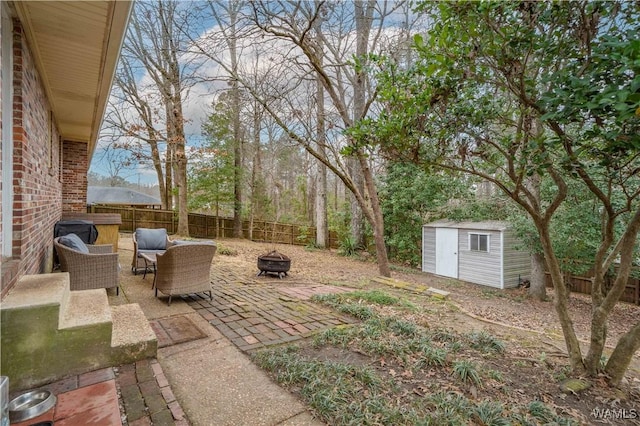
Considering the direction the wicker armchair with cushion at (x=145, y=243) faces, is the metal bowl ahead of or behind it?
ahead

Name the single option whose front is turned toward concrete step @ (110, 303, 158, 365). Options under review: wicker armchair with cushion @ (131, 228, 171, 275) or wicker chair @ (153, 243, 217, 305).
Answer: the wicker armchair with cushion

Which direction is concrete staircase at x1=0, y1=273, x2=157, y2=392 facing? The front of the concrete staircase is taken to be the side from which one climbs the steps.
to the viewer's right

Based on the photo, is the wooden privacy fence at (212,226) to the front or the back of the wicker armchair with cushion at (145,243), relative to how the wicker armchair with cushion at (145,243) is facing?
to the back

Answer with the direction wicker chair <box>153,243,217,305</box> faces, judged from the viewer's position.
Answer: facing away from the viewer and to the left of the viewer

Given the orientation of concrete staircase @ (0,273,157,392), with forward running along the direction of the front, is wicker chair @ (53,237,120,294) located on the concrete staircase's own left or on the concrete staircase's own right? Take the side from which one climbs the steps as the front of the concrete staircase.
on the concrete staircase's own left

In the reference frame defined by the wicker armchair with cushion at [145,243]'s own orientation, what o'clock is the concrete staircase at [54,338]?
The concrete staircase is roughly at 12 o'clock from the wicker armchair with cushion.

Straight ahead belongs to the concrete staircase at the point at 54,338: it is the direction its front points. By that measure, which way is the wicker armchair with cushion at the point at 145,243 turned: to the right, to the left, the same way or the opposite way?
to the right

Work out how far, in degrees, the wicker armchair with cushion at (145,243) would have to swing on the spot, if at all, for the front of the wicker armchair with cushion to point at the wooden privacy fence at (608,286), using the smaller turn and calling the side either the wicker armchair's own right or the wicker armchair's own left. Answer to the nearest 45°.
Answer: approximately 90° to the wicker armchair's own left

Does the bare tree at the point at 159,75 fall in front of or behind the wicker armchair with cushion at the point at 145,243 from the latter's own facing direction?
behind

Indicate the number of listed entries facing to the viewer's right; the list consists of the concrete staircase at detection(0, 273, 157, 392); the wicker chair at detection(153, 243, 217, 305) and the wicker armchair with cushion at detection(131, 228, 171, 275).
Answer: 1
